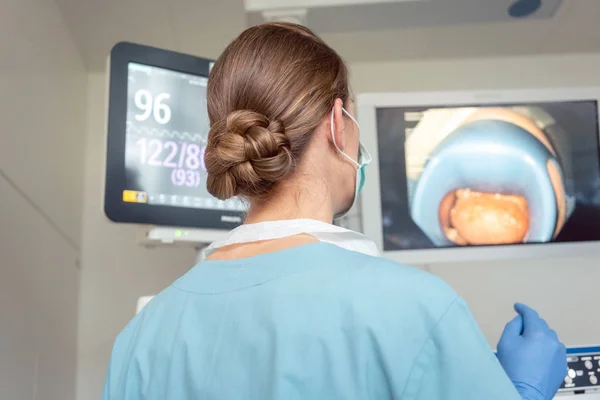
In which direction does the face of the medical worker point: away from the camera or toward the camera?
away from the camera

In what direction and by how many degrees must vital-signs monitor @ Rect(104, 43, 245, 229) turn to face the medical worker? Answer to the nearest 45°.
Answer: approximately 45° to its right

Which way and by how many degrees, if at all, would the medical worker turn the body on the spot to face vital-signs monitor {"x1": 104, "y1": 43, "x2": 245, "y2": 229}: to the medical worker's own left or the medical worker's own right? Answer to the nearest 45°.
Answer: approximately 90° to the medical worker's own left

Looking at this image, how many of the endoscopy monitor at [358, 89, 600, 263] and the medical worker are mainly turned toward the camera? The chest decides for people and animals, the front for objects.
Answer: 1

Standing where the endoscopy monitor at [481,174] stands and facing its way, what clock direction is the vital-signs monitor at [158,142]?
the vital-signs monitor at [158,142] is roughly at 2 o'clock from the endoscopy monitor at [481,174].

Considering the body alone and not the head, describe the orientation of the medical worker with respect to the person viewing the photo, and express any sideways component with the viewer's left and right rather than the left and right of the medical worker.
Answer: facing away from the viewer and to the right of the viewer
